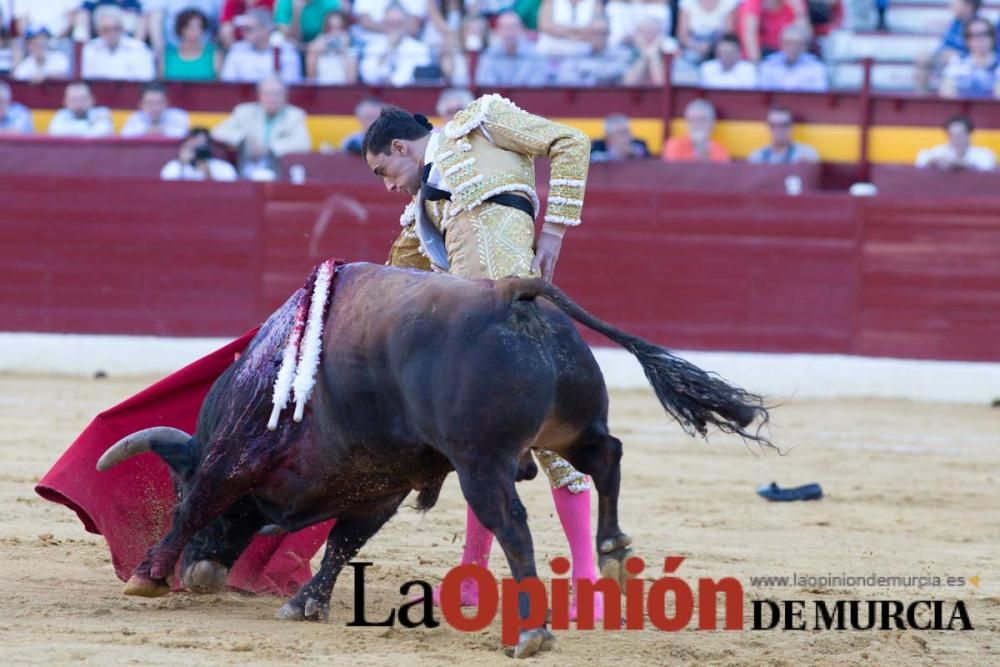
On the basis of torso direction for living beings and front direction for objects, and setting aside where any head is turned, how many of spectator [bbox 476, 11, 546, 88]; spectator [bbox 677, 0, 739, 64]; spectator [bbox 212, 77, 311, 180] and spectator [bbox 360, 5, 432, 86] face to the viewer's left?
0

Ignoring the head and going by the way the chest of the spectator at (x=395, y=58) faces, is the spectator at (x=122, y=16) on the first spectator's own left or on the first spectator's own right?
on the first spectator's own right

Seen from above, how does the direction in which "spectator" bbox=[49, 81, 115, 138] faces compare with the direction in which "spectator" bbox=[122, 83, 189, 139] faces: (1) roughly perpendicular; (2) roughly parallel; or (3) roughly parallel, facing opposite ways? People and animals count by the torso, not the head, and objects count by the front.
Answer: roughly parallel

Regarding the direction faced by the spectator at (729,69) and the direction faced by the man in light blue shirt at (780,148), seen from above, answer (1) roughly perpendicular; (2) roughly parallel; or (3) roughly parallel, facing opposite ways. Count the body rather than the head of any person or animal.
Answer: roughly parallel

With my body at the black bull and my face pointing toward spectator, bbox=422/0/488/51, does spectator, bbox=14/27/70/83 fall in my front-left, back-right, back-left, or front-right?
front-left

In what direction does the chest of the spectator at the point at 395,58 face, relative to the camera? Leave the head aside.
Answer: toward the camera

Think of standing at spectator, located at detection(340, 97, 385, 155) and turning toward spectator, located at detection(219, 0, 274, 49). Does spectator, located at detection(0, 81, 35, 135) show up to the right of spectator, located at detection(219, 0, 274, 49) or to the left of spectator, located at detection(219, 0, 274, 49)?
left

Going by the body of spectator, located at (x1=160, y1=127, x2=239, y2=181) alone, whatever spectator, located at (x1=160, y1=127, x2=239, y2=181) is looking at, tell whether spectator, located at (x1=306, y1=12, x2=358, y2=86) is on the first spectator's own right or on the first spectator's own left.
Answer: on the first spectator's own left

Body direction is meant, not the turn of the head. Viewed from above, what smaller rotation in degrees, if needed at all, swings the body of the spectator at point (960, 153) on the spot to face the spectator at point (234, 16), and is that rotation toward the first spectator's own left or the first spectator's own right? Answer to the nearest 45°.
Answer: approximately 90° to the first spectator's own right

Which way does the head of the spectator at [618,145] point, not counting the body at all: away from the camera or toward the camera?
toward the camera

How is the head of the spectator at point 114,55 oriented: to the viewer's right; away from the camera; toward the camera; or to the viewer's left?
toward the camera

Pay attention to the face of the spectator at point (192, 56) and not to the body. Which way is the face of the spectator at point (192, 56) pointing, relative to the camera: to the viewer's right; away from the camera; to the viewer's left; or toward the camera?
toward the camera

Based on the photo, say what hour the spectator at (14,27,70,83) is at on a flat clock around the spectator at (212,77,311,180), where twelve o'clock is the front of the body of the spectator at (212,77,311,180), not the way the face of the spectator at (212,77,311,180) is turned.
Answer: the spectator at (14,27,70,83) is roughly at 4 o'clock from the spectator at (212,77,311,180).

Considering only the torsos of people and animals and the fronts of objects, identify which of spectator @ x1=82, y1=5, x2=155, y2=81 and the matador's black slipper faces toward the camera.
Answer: the spectator

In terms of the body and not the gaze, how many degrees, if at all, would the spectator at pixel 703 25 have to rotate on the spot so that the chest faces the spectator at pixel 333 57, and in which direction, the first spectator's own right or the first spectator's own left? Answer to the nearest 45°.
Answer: approximately 90° to the first spectator's own right

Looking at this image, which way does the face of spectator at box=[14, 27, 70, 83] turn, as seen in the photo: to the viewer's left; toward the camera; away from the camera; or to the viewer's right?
toward the camera

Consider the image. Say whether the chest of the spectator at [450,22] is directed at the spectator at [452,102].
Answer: yes

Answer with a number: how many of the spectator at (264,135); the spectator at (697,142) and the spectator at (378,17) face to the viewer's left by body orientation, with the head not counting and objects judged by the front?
0

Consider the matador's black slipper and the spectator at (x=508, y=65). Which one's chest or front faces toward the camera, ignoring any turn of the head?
the spectator
